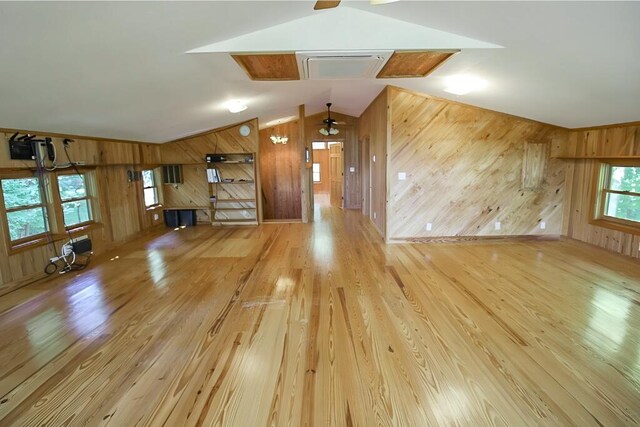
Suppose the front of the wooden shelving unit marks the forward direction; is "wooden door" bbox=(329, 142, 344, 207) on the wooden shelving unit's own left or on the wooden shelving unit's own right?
on the wooden shelving unit's own left

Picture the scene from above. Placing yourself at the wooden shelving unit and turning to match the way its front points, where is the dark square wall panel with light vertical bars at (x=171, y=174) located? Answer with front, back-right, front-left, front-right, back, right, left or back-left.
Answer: right

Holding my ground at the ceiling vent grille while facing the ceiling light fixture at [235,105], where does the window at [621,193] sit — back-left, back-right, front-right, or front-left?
back-right

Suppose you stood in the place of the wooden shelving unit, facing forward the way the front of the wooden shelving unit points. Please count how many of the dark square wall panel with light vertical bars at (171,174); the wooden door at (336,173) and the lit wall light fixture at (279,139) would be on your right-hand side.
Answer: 1

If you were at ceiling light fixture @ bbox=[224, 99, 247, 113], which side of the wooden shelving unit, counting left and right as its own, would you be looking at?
front

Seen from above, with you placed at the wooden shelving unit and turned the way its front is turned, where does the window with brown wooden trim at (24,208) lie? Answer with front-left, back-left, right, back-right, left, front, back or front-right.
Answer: front-right

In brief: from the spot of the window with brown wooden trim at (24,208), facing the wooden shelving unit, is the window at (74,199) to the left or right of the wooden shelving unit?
left

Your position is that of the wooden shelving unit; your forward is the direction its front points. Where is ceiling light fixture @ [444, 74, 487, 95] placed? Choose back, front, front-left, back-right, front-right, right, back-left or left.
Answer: front-left

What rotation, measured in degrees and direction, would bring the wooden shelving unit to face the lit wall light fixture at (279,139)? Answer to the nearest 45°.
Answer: approximately 135° to its left

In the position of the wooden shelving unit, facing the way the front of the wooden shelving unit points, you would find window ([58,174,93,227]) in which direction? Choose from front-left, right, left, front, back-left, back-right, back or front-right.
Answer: front-right

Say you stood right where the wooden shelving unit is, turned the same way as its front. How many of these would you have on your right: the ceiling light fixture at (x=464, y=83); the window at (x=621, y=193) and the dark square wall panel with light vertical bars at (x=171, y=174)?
1

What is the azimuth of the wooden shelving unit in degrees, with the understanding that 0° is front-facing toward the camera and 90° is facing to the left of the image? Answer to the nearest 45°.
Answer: approximately 0°

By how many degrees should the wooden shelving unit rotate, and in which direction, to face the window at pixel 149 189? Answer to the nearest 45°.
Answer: approximately 90° to its right
